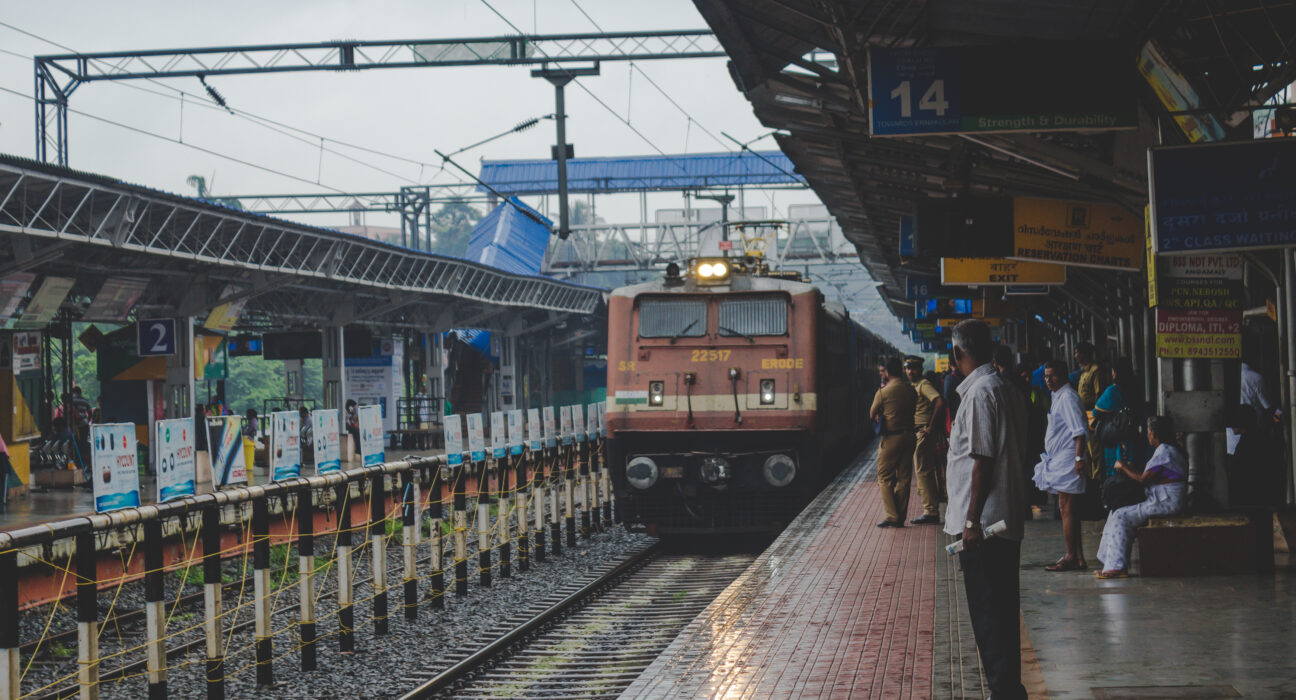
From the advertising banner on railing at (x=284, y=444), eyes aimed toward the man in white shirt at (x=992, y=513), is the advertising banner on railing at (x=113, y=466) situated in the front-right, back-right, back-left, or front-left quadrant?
front-right

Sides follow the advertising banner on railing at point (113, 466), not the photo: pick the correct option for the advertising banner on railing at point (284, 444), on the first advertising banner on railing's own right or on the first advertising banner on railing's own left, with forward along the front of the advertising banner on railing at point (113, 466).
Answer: on the first advertising banner on railing's own left

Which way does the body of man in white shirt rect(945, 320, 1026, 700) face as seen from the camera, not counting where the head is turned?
to the viewer's left

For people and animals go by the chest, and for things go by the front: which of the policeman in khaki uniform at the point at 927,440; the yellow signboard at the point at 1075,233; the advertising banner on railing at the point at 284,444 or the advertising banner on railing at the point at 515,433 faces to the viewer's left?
the policeman in khaki uniform

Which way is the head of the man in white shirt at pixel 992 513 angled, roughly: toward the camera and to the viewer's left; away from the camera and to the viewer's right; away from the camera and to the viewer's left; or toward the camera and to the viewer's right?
away from the camera and to the viewer's left

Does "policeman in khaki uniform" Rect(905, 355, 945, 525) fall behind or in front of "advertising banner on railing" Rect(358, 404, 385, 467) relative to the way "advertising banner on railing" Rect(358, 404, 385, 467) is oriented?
in front

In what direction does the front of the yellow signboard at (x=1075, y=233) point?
toward the camera

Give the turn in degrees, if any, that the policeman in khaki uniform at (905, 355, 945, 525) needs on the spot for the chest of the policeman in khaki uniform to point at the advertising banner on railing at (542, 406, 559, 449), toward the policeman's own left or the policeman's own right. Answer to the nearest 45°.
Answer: approximately 45° to the policeman's own right

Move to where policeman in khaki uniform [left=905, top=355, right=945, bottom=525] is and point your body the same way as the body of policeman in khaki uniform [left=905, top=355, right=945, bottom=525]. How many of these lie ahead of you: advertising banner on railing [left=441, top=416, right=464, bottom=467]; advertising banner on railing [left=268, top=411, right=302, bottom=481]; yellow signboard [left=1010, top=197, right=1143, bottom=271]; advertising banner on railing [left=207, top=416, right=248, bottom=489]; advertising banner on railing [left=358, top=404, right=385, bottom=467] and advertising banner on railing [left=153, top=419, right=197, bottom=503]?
5

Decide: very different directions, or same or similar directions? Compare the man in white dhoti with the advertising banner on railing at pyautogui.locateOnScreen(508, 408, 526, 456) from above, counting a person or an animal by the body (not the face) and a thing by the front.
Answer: very different directions

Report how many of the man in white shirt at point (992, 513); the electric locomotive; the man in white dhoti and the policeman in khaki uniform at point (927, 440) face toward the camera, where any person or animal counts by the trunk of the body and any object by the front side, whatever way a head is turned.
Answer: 1

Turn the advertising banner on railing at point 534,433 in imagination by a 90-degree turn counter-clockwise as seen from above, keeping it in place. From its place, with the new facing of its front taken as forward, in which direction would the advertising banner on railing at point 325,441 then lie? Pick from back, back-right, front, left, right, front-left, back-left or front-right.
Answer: back-right

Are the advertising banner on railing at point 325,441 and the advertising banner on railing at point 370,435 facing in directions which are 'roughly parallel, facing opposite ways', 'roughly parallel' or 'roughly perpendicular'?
roughly parallel

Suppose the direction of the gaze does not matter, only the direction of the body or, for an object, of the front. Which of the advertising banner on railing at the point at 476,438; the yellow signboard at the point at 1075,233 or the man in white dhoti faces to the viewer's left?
the man in white dhoti

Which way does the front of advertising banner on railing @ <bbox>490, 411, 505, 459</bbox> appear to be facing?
toward the camera

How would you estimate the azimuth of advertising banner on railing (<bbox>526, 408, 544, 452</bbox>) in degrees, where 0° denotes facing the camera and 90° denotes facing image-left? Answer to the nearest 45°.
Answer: approximately 0°

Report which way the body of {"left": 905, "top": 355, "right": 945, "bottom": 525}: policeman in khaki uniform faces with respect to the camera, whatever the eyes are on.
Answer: to the viewer's left
